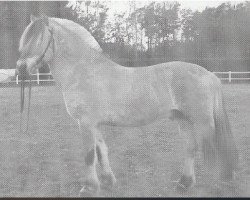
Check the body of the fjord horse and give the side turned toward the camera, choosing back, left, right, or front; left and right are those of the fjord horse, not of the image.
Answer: left
